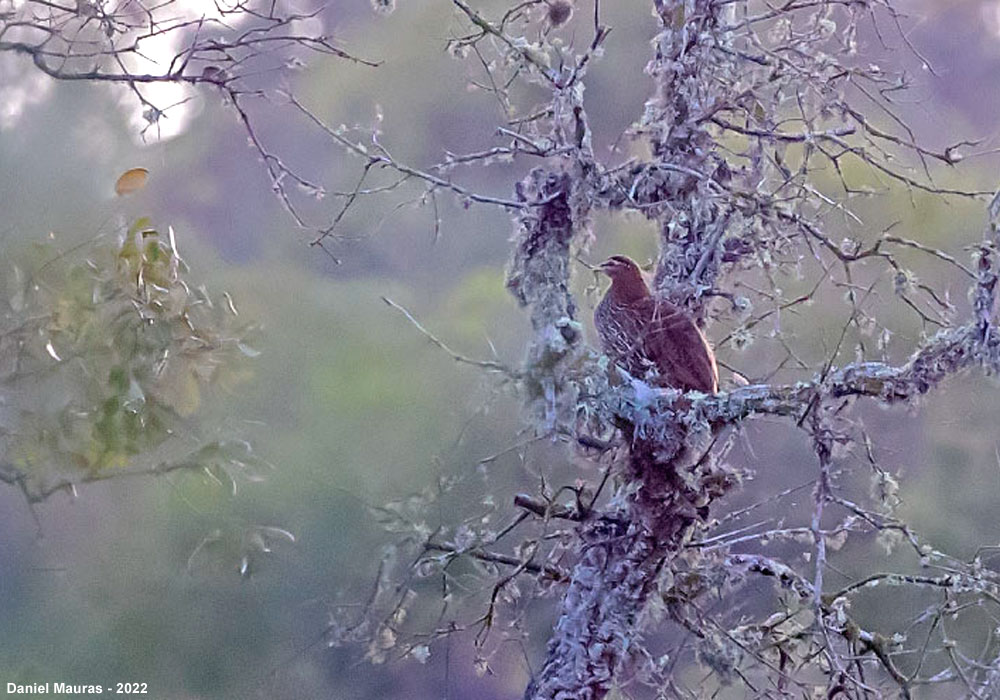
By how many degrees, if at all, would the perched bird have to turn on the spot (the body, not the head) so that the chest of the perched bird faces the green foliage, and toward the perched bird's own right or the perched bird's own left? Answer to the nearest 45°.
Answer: approximately 45° to the perched bird's own left

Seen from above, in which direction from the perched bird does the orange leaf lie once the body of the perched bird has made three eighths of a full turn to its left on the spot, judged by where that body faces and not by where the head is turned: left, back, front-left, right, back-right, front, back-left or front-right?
right

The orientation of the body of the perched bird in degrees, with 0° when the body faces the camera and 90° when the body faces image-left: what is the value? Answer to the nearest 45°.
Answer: approximately 90°
